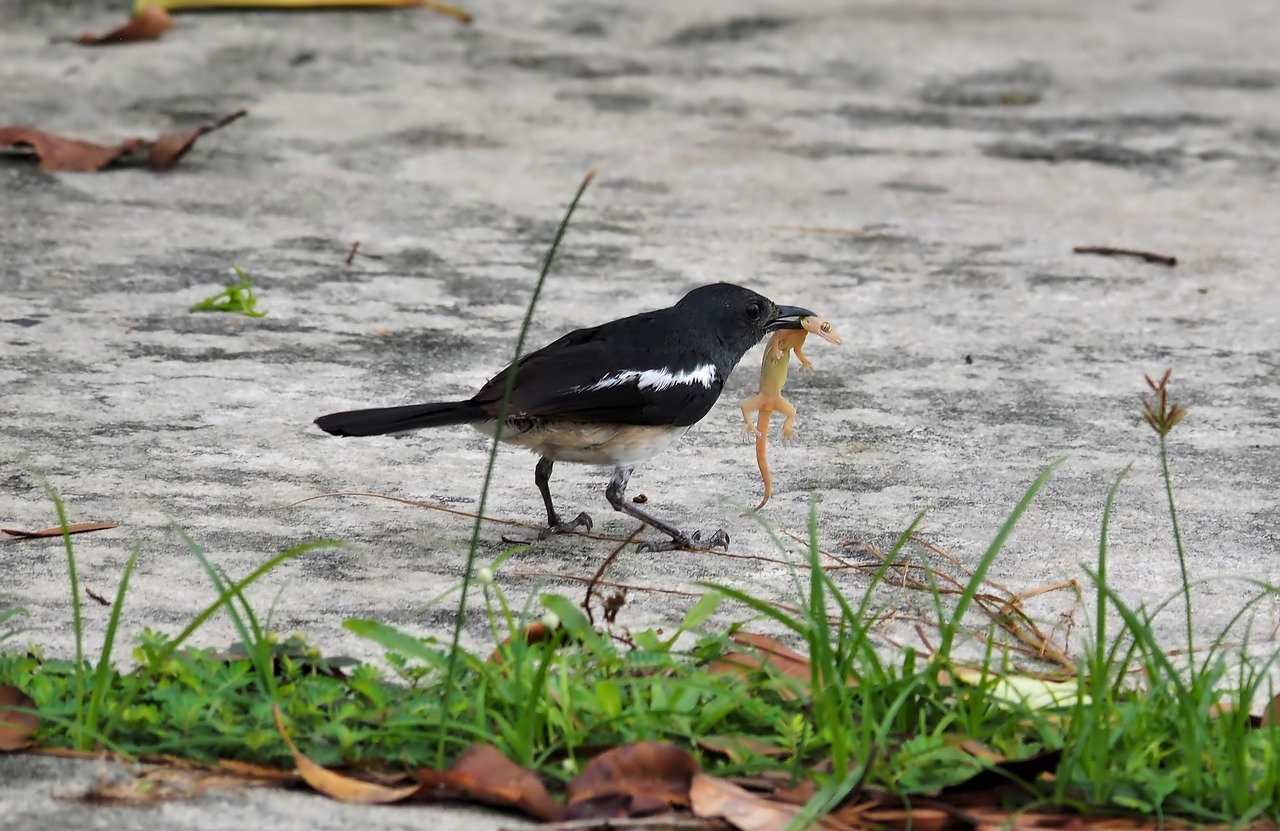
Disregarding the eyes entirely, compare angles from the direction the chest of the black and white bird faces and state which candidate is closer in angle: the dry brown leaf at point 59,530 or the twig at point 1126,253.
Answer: the twig

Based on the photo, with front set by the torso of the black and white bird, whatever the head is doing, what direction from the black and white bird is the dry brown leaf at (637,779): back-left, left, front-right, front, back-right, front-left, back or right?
right

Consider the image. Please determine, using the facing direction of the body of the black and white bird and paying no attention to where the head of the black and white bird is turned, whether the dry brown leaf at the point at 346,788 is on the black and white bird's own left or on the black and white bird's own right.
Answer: on the black and white bird's own right

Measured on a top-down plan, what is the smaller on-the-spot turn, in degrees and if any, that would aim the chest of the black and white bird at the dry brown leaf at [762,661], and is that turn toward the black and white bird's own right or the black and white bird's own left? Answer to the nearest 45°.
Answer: approximately 90° to the black and white bird's own right

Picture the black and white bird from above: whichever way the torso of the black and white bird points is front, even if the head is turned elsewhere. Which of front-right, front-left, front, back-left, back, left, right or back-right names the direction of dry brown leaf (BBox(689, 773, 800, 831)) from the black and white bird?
right

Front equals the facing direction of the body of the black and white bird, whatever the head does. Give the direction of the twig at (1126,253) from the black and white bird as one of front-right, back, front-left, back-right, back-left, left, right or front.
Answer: front-left

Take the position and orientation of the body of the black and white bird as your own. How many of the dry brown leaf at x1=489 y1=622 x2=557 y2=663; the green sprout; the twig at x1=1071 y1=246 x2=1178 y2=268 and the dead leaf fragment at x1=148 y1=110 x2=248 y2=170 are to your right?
1

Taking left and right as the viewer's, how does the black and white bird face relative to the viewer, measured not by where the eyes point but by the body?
facing to the right of the viewer

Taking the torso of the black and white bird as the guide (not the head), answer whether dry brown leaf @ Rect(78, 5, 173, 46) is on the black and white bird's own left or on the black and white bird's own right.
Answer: on the black and white bird's own left

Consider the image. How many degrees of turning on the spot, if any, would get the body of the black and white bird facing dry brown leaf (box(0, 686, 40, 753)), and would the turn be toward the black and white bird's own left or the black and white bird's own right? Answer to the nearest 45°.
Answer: approximately 135° to the black and white bird's own right

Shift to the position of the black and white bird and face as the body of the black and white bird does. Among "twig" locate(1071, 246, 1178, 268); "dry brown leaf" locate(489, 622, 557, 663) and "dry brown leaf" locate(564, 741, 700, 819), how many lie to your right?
2
